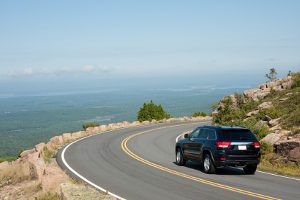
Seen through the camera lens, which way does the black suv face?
facing away from the viewer and to the left of the viewer

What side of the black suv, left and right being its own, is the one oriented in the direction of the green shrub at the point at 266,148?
right
